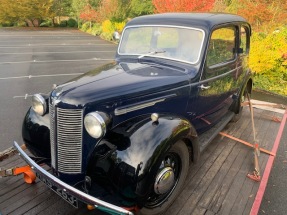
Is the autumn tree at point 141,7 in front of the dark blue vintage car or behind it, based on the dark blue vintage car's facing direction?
behind

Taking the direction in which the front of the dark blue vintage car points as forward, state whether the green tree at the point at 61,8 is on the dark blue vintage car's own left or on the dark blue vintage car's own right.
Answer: on the dark blue vintage car's own right

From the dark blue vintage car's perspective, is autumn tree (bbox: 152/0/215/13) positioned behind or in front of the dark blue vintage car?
behind

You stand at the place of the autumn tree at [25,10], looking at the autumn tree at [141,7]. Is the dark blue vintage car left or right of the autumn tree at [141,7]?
right

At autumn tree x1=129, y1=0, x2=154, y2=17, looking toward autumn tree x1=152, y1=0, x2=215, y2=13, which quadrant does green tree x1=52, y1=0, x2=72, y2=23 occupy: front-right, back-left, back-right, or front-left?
back-right

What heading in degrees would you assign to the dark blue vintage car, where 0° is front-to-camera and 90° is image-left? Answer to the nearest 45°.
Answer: approximately 45°
